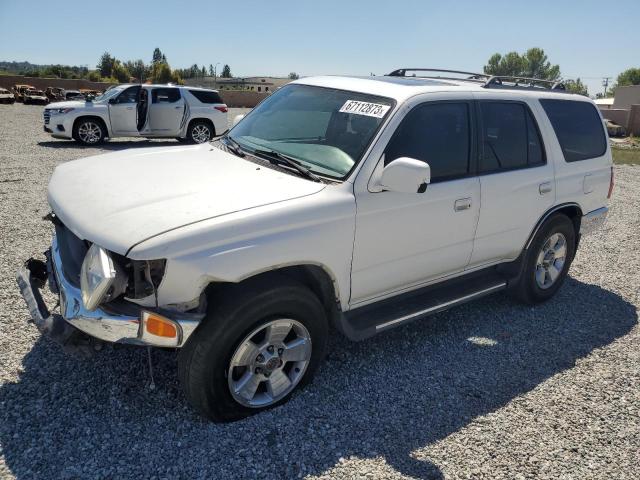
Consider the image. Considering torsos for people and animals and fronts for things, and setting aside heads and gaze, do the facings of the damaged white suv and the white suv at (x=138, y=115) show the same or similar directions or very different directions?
same or similar directions

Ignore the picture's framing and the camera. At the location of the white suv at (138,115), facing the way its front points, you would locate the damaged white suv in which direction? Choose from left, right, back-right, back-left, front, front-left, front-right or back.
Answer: left

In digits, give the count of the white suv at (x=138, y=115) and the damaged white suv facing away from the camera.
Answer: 0

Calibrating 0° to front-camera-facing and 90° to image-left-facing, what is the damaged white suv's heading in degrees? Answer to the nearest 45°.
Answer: approximately 45°

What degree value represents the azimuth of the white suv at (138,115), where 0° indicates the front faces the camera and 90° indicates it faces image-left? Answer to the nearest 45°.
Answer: approximately 90°

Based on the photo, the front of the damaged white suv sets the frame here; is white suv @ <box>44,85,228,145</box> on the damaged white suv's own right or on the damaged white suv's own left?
on the damaged white suv's own right
